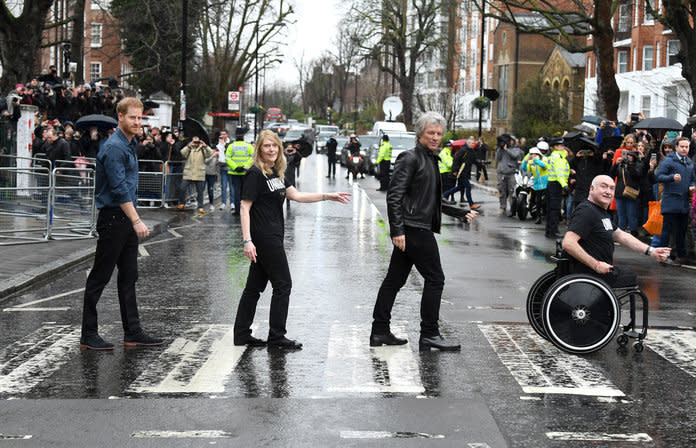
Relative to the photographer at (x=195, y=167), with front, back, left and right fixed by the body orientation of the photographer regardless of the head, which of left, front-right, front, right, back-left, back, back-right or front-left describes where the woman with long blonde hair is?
front

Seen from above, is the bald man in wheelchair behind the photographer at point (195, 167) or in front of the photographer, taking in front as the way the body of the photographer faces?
in front

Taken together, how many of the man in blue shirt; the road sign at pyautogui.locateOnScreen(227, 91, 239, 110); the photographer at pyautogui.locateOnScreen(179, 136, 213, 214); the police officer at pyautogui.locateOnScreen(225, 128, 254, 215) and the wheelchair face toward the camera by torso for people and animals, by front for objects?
2

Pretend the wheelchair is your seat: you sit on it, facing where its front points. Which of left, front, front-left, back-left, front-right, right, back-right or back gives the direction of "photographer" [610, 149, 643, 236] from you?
left

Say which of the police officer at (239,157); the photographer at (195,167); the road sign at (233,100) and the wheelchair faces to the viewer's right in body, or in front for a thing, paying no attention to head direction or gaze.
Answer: the wheelchair

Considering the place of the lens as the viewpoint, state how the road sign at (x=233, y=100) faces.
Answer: facing the viewer

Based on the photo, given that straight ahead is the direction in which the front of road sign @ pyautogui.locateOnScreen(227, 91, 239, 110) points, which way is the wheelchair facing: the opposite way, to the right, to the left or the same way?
to the left

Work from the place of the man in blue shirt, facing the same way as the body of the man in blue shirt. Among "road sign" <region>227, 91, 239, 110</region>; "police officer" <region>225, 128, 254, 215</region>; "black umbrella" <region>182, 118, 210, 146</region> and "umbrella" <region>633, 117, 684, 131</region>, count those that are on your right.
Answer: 0

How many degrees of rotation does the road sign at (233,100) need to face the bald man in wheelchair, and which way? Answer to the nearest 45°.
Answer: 0° — it already faces them

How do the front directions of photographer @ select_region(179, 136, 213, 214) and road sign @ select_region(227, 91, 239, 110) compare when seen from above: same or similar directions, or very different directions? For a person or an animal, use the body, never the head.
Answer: same or similar directions

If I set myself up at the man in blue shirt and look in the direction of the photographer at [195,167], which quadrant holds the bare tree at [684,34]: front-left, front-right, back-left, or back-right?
front-right

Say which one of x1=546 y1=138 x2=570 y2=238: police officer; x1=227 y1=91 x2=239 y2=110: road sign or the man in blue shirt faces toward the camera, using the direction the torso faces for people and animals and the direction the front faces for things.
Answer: the road sign
